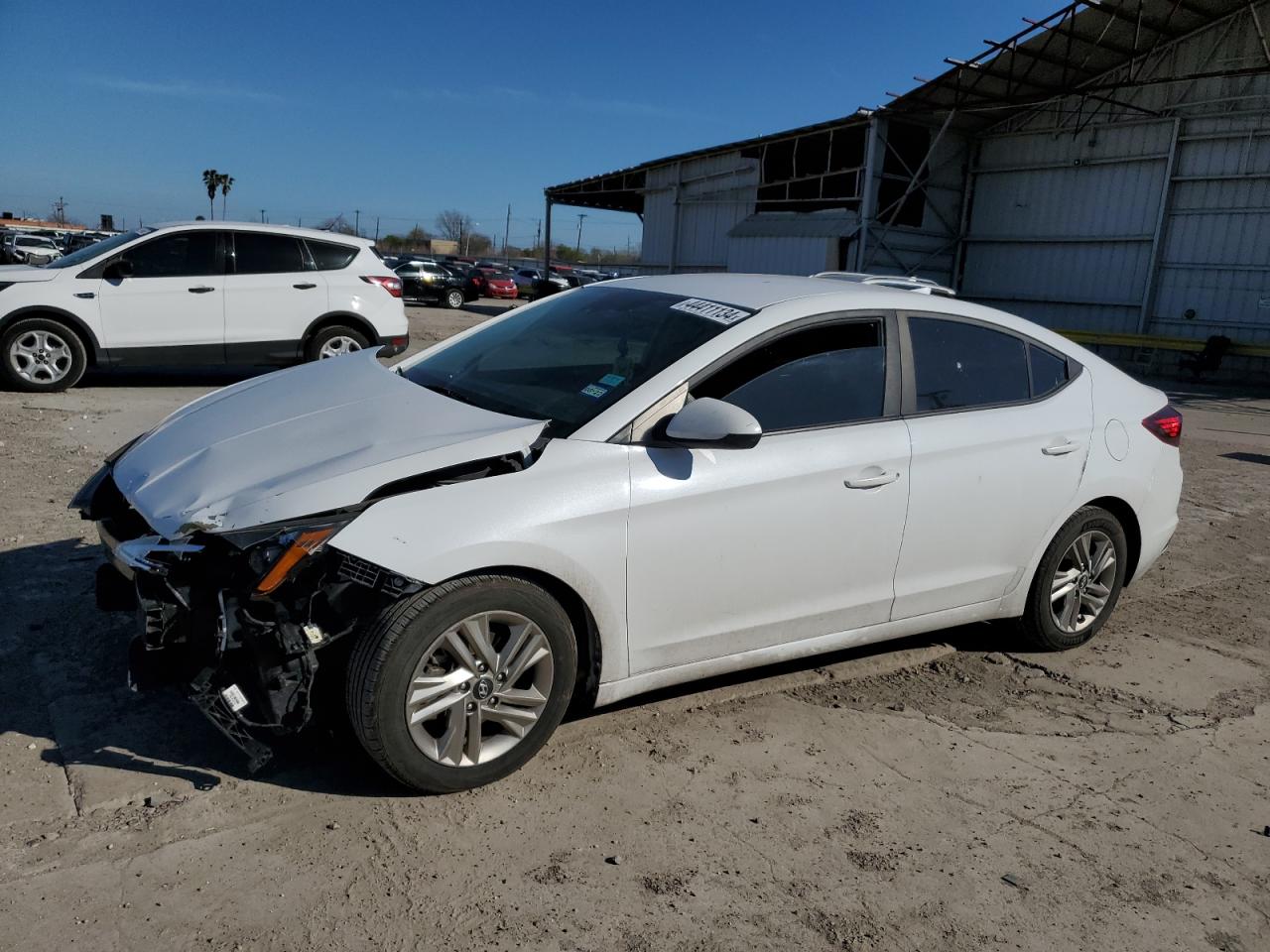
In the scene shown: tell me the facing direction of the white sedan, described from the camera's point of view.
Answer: facing the viewer and to the left of the viewer

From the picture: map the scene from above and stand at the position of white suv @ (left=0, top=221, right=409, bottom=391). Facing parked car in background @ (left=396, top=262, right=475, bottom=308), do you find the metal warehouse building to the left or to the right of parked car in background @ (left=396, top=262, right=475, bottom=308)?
right

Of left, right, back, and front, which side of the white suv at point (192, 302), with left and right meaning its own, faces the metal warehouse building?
back

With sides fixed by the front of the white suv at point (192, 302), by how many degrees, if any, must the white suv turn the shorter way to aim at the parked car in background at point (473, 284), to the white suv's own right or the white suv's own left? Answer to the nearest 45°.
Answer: approximately 90° to the white suv's own right

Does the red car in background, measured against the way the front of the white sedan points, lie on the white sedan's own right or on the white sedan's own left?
on the white sedan's own right

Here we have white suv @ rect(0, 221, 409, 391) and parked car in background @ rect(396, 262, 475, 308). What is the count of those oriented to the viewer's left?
1

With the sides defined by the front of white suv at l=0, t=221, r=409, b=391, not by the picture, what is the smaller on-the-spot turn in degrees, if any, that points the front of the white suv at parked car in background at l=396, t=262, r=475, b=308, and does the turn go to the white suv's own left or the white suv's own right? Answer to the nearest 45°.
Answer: approximately 90° to the white suv's own right

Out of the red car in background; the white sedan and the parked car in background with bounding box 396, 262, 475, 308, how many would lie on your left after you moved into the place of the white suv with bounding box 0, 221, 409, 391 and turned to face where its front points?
1

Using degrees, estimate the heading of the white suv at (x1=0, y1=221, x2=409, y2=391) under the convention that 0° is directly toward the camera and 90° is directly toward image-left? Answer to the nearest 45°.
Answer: approximately 90°

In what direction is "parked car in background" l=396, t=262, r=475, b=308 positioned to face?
to the viewer's right

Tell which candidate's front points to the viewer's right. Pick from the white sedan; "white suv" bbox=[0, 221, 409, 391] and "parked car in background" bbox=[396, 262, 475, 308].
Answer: the parked car in background

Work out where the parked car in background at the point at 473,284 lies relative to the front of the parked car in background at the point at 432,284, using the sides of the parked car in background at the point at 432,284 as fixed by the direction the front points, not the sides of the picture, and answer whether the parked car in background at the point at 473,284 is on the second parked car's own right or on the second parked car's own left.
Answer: on the second parked car's own left

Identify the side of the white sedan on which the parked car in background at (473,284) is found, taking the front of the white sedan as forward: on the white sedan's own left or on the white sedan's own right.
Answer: on the white sedan's own right
